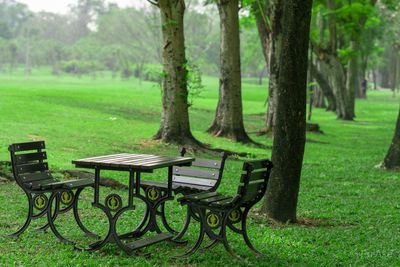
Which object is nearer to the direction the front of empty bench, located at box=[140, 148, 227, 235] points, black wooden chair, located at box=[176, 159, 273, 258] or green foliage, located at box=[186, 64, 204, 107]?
the black wooden chair

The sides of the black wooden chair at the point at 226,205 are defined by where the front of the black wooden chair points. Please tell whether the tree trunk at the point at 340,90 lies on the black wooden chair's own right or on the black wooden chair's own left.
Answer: on the black wooden chair's own right

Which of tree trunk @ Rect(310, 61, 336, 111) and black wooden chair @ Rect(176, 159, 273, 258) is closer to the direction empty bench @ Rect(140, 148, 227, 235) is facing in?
the black wooden chair

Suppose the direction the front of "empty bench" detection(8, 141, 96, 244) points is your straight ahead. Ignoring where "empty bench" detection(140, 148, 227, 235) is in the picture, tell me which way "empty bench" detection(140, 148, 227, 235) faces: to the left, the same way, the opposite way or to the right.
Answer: to the right

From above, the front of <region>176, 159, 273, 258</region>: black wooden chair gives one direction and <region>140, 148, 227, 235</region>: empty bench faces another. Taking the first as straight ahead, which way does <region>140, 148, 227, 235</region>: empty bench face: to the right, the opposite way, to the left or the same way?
to the left

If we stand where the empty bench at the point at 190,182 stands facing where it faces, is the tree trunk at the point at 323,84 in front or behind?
behind

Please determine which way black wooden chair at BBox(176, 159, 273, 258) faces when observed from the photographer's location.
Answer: facing away from the viewer and to the left of the viewer

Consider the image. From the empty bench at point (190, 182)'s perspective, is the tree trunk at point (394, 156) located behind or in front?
behind

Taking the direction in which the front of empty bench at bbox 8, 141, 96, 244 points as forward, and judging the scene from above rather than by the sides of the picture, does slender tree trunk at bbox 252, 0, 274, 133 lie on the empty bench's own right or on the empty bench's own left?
on the empty bench's own left

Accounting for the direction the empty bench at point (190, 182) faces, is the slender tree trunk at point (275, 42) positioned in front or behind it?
behind
